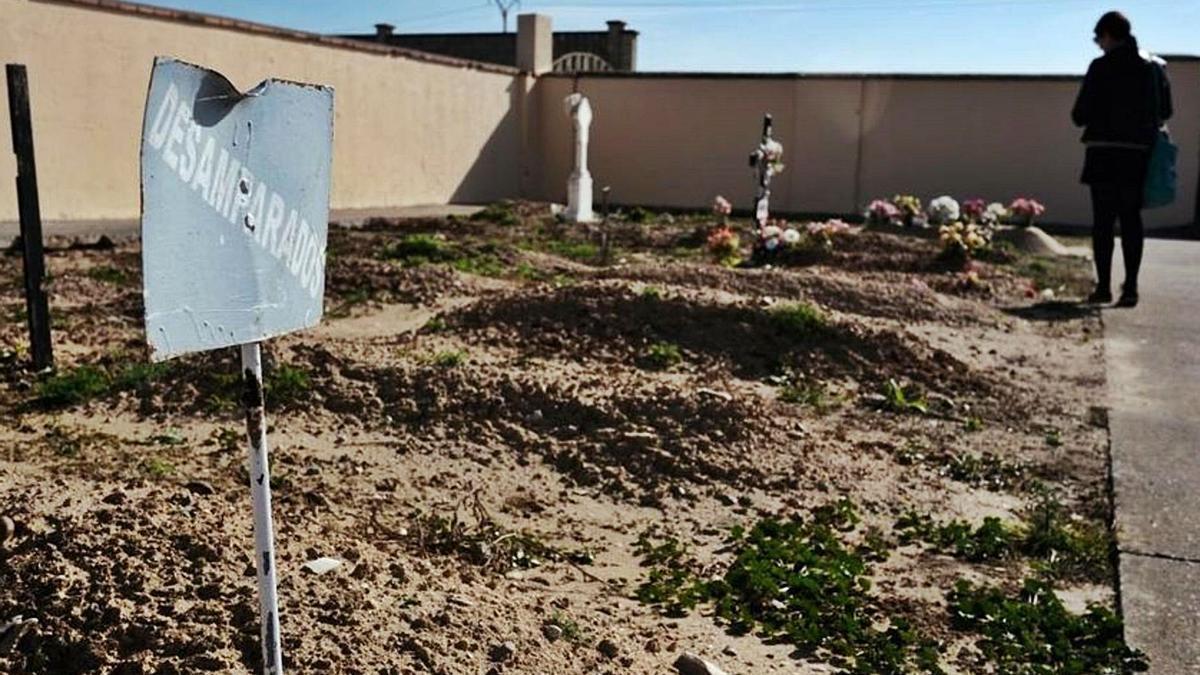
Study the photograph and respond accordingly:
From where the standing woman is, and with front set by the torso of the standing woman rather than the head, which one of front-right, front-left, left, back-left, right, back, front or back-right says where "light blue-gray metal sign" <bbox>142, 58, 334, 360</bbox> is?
back-left

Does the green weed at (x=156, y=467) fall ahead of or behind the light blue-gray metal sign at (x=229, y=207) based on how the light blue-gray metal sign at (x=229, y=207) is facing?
behind

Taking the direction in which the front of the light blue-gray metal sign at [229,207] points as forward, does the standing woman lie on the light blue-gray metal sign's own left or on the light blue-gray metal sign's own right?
on the light blue-gray metal sign's own left

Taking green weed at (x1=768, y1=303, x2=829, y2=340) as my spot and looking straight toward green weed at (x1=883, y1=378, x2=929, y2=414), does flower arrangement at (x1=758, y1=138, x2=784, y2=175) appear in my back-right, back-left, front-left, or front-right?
back-left

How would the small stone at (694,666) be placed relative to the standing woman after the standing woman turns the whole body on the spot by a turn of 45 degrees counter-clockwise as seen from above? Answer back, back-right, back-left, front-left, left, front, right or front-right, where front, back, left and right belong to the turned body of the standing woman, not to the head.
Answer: left

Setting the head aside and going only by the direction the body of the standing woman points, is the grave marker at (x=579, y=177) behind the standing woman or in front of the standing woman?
in front

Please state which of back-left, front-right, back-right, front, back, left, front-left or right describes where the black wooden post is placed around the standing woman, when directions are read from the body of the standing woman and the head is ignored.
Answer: left

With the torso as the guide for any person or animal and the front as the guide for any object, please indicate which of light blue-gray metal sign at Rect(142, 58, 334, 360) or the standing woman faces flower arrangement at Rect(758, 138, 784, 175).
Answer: the standing woman

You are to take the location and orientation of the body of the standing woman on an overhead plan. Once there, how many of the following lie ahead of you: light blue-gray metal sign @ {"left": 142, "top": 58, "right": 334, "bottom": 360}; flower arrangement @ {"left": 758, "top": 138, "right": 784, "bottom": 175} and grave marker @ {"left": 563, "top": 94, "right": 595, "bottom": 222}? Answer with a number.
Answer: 2

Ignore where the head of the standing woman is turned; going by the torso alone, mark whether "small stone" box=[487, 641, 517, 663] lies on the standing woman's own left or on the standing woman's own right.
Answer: on the standing woman's own left

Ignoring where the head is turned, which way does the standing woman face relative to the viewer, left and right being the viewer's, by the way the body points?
facing away from the viewer and to the left of the viewer

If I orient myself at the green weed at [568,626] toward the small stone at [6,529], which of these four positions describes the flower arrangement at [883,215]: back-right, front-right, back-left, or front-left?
back-right

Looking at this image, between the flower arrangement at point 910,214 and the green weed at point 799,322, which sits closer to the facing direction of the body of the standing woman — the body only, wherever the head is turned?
the flower arrangement

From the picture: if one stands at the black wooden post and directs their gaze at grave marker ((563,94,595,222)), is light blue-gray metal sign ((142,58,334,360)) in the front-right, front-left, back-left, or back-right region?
back-right
